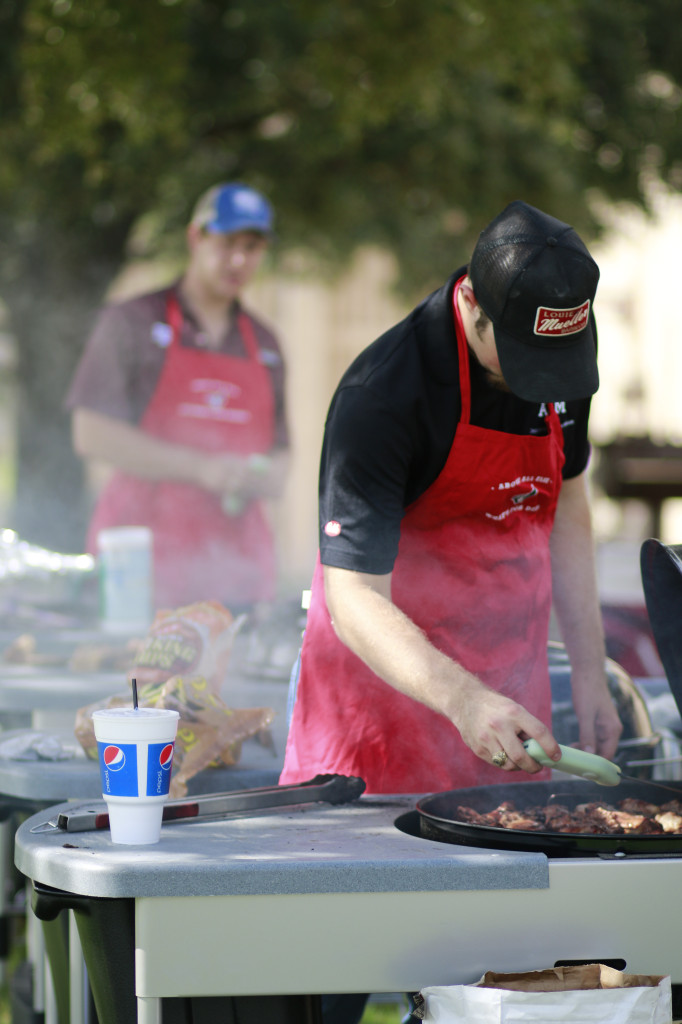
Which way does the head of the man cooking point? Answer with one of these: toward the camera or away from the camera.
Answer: toward the camera

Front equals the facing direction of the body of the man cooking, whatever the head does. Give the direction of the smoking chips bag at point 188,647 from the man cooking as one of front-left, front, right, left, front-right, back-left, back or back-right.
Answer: back

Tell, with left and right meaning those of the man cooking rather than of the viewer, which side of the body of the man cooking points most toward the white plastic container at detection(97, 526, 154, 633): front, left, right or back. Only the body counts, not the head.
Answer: back

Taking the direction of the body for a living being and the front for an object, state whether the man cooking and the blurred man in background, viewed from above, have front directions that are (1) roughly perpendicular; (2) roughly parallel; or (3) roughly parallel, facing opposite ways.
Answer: roughly parallel

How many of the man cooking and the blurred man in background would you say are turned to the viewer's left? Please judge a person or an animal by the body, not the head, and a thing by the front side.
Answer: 0

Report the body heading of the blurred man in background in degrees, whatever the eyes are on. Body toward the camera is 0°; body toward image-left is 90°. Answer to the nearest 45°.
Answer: approximately 315°

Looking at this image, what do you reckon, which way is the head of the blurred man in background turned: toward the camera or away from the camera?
toward the camera

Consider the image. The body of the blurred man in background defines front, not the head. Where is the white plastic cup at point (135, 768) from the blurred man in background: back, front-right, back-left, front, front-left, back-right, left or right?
front-right

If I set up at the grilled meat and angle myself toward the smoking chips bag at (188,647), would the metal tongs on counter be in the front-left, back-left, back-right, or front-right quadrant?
front-left

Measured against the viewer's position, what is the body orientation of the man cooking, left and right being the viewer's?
facing the viewer and to the right of the viewer
